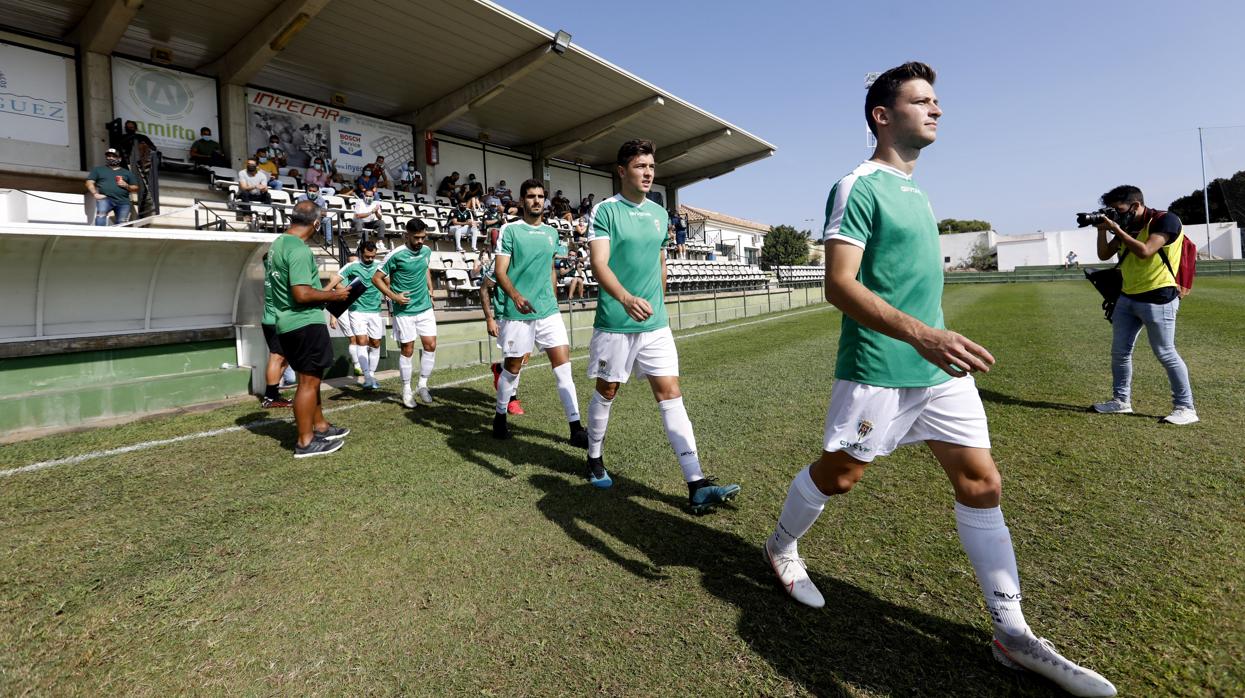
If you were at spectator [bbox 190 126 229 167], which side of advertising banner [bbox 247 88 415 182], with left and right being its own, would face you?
right

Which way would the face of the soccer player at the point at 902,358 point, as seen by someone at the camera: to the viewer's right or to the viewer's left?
to the viewer's right

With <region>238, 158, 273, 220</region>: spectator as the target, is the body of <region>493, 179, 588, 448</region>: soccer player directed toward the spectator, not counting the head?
no

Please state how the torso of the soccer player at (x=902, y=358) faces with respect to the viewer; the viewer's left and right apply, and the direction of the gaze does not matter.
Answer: facing the viewer and to the right of the viewer

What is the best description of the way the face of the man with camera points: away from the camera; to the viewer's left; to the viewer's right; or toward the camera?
to the viewer's left

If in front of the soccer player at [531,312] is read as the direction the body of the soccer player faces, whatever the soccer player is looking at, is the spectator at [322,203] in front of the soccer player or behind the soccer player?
behind

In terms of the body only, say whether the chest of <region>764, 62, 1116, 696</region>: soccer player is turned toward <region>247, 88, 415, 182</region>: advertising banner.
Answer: no

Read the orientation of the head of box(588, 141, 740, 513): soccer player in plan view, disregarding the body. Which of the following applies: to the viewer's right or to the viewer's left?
to the viewer's right

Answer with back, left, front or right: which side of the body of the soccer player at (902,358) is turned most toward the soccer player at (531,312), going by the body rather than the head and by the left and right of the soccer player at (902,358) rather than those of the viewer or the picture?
back

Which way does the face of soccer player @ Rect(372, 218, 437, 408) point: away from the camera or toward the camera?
toward the camera

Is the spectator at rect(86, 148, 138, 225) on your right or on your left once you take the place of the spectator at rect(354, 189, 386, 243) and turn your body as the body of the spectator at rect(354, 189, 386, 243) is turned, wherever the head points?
on your right

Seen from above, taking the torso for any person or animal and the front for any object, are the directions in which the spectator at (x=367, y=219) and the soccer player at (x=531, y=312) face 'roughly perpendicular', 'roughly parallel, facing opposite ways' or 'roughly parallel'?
roughly parallel

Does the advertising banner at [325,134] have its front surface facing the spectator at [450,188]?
no

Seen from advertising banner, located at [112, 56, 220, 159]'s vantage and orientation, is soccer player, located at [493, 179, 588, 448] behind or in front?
in front

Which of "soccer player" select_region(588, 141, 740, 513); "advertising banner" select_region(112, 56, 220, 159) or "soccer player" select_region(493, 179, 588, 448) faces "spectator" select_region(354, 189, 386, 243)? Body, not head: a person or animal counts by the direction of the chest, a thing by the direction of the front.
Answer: the advertising banner

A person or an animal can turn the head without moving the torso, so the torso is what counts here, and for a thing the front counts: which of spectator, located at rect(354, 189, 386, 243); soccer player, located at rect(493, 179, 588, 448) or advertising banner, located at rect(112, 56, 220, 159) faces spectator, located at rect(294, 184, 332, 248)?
the advertising banner
